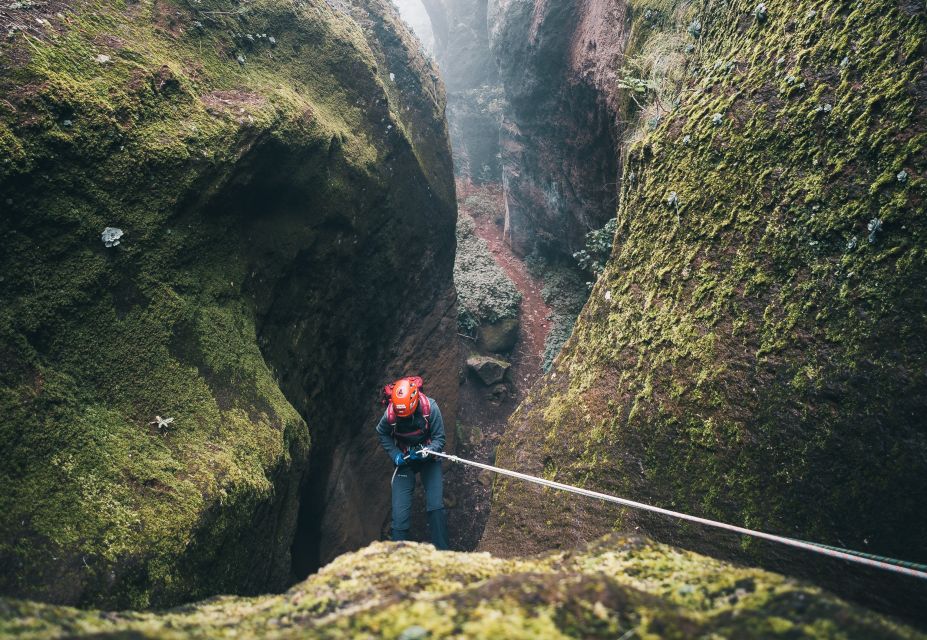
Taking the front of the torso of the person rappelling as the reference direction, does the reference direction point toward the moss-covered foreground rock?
yes

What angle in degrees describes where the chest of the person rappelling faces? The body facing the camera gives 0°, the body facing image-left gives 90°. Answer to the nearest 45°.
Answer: approximately 0°

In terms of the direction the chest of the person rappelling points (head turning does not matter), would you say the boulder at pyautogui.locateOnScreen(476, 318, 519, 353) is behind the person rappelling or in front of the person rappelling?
behind
